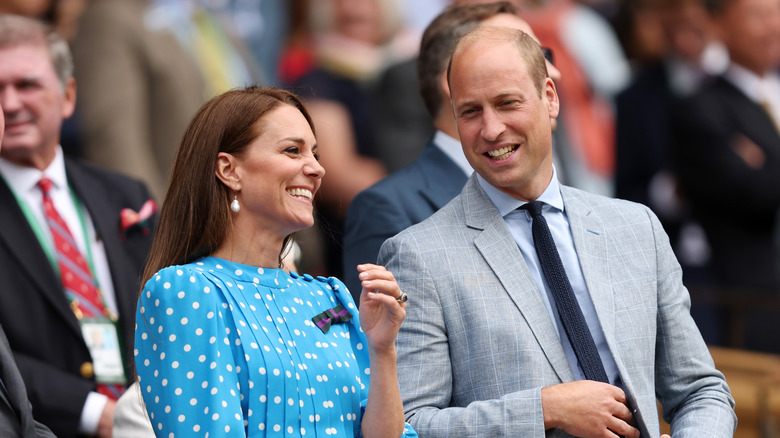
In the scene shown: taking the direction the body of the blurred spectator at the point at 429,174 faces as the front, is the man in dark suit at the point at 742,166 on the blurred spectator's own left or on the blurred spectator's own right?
on the blurred spectator's own left

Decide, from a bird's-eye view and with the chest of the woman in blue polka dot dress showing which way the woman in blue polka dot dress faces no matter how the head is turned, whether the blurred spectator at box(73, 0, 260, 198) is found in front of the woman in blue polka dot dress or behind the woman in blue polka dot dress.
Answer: behind

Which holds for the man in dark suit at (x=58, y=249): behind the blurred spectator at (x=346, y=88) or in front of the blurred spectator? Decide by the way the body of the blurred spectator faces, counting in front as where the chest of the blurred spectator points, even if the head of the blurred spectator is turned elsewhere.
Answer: in front

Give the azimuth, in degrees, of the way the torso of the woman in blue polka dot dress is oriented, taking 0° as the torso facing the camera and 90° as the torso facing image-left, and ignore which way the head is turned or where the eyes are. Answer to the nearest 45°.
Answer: approximately 315°

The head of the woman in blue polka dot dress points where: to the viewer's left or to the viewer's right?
to the viewer's right

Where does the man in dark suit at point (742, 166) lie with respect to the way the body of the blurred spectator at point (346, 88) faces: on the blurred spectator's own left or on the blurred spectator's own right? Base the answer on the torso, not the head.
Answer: on the blurred spectator's own left

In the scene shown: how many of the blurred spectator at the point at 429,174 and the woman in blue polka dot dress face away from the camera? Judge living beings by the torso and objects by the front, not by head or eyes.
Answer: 0

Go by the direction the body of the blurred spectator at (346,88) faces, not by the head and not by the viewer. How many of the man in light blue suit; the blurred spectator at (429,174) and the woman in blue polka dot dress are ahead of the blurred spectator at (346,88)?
3

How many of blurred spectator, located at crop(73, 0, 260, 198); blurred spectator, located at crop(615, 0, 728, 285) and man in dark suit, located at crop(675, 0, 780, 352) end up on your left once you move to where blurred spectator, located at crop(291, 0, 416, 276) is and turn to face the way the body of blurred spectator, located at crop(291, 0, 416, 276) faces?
2

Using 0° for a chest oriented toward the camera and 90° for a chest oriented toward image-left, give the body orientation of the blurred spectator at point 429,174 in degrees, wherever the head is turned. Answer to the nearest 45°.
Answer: approximately 315°

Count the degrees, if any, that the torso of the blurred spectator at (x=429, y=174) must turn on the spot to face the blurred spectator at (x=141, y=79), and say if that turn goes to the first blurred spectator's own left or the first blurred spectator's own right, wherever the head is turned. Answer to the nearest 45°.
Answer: approximately 180°

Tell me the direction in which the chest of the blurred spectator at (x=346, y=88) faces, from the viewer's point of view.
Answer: toward the camera

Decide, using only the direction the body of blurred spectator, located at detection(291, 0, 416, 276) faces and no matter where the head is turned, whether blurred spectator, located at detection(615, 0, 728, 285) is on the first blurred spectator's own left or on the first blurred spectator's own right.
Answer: on the first blurred spectator's own left

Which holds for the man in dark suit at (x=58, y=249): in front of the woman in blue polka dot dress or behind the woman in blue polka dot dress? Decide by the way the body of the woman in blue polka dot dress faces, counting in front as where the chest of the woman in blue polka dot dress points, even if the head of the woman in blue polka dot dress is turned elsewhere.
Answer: behind

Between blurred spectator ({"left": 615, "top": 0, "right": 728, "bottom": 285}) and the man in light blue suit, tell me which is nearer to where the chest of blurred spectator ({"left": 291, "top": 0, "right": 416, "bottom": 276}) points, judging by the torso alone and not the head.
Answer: the man in light blue suit

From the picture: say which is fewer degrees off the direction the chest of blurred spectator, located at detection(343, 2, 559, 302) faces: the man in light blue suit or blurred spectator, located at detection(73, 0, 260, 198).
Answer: the man in light blue suit
